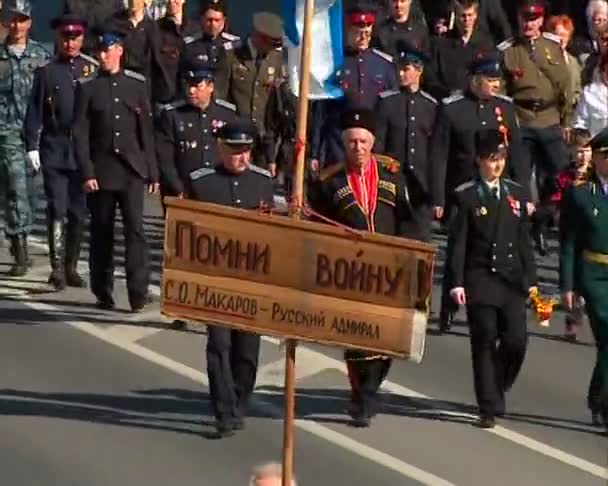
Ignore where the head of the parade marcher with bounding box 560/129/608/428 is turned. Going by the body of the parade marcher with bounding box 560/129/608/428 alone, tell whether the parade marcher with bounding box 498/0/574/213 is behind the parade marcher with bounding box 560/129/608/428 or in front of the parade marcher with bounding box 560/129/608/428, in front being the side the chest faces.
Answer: behind

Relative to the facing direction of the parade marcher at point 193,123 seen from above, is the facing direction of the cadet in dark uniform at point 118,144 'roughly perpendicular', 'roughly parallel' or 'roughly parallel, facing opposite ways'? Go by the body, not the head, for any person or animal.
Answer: roughly parallel

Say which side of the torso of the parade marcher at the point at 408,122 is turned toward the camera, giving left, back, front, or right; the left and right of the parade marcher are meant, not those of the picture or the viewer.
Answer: front

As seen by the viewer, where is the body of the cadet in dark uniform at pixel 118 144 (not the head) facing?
toward the camera

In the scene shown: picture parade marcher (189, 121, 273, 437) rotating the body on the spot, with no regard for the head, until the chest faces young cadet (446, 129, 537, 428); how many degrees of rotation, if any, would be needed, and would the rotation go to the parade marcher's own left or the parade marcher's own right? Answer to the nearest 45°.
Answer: approximately 90° to the parade marcher's own left

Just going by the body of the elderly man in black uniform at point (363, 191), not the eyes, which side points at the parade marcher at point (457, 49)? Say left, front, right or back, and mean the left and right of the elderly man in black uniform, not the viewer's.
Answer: back

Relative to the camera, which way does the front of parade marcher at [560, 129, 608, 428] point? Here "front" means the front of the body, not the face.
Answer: toward the camera

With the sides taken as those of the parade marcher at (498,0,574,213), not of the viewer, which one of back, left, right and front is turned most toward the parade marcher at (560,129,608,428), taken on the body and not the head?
front

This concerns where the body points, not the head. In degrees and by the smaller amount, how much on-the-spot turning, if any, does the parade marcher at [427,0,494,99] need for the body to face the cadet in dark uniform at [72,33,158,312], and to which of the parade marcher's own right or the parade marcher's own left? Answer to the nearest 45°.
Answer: approximately 45° to the parade marcher's own right

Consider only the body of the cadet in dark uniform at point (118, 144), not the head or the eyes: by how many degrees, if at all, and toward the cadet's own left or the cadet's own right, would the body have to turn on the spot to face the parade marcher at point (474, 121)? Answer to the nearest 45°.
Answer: approximately 90° to the cadet's own left

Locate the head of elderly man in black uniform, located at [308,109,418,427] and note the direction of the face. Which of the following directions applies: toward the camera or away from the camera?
toward the camera

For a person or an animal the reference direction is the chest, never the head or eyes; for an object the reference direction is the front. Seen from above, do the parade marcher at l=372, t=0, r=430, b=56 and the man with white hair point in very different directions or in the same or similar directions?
same or similar directions

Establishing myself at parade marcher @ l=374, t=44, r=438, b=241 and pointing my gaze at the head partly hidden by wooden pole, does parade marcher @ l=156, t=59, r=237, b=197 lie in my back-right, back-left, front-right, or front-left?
front-right
